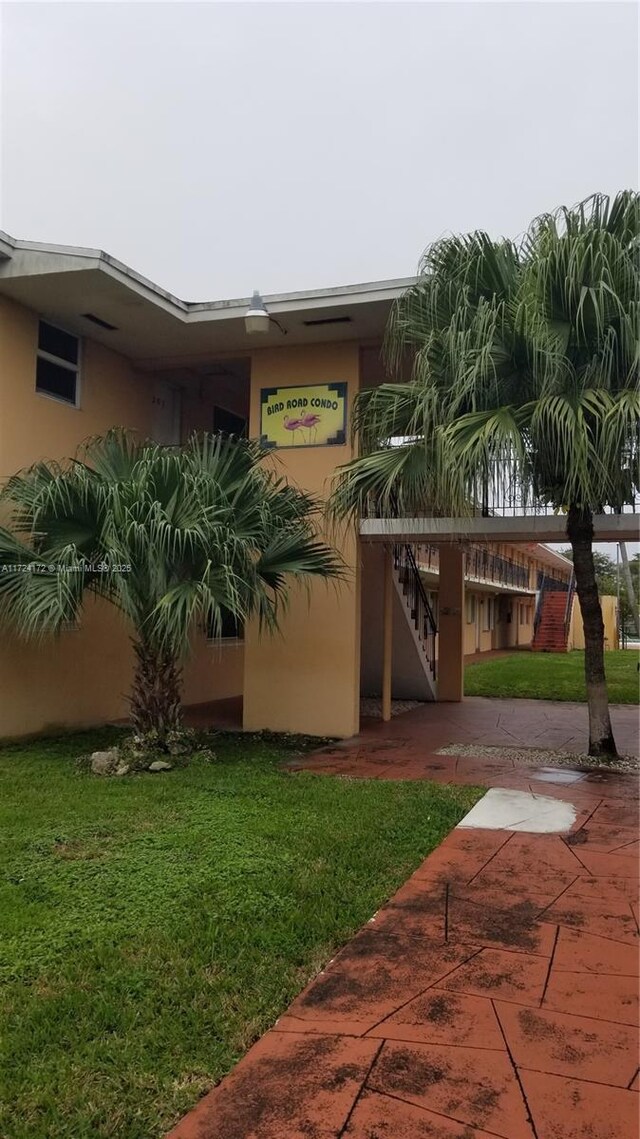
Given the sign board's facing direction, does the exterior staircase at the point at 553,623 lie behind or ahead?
behind

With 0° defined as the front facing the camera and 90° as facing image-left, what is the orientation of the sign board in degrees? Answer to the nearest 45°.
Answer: approximately 0°

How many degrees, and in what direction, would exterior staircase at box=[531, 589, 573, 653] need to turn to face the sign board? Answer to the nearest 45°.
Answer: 0° — it already faces it

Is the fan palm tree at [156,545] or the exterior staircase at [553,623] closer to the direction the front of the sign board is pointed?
the fan palm tree

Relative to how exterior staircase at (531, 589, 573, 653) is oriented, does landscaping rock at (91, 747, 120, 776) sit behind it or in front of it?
in front

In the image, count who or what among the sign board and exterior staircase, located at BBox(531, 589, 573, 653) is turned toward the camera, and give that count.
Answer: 2

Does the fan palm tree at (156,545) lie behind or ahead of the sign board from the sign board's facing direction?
ahead

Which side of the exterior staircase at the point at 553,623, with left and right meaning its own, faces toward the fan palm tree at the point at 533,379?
front
